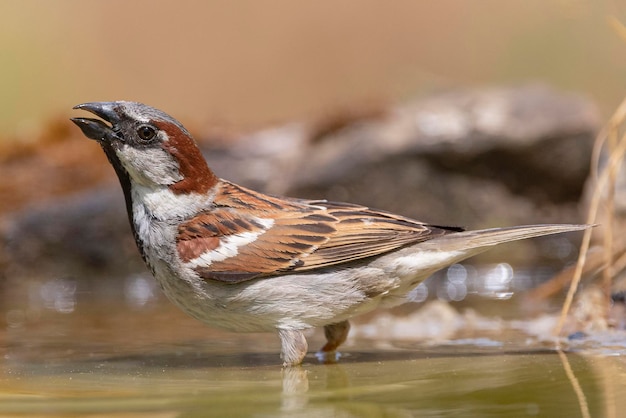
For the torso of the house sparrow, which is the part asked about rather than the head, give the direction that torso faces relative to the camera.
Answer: to the viewer's left

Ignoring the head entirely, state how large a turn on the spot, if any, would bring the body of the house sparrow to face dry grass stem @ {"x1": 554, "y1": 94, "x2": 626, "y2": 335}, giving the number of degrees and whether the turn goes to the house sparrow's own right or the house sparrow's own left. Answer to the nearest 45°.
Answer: approximately 180°

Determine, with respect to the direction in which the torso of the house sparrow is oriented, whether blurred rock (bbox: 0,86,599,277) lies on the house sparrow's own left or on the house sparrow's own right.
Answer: on the house sparrow's own right
